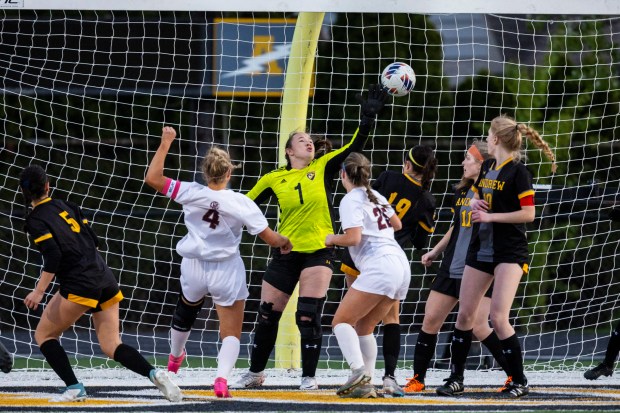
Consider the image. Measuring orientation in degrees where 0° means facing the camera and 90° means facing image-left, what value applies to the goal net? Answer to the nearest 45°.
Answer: approximately 0°

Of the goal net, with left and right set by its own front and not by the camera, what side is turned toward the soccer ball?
front
